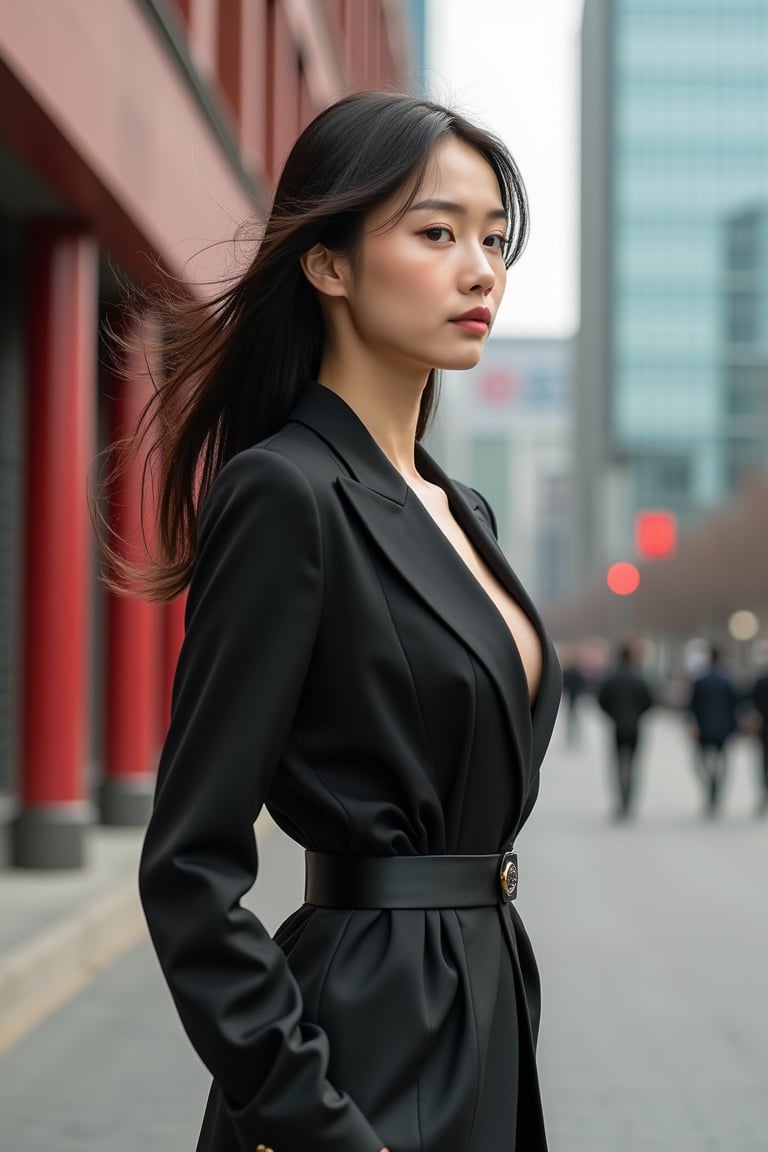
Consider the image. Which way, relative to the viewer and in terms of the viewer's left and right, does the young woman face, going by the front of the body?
facing the viewer and to the right of the viewer

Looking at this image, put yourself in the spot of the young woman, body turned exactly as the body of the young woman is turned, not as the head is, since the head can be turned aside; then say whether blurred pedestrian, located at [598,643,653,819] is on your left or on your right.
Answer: on your left

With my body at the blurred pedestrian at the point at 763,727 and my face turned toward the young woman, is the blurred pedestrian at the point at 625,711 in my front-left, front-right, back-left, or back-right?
front-right

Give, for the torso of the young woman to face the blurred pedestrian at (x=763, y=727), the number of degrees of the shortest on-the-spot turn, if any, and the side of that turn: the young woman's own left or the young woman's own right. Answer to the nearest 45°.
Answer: approximately 135° to the young woman's own left

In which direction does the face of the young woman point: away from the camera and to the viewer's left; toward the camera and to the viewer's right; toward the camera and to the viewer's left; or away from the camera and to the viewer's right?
toward the camera and to the viewer's right

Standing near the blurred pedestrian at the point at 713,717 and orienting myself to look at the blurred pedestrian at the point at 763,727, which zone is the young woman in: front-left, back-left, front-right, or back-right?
back-right

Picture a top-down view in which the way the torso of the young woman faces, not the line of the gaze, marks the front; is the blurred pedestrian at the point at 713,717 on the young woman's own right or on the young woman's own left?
on the young woman's own left
